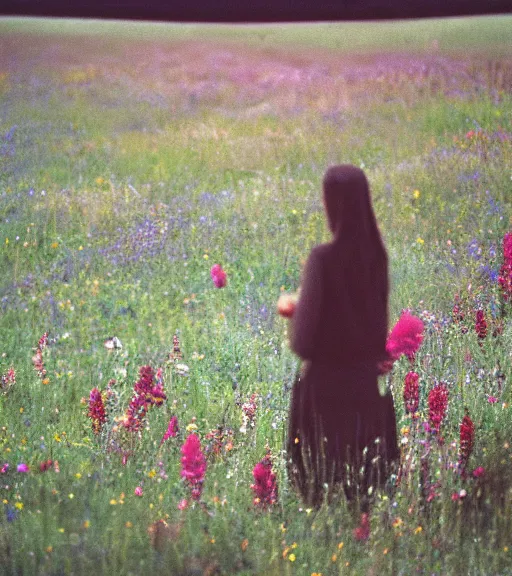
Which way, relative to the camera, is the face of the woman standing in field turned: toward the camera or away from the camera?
away from the camera

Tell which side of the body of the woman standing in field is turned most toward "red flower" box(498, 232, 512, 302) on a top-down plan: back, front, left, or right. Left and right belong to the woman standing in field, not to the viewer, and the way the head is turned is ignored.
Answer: right

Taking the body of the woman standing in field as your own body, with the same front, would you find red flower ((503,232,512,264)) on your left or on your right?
on your right

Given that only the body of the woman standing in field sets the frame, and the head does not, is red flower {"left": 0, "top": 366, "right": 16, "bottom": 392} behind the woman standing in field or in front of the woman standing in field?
in front

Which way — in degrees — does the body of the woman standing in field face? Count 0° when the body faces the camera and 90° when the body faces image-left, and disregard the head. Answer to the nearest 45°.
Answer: approximately 135°

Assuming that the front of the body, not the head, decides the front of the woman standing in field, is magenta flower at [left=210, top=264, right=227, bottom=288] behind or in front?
in front

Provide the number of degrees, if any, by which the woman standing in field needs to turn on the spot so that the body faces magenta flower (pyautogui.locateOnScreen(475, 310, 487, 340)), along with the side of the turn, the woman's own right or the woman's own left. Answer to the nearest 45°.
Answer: approximately 90° to the woman's own right

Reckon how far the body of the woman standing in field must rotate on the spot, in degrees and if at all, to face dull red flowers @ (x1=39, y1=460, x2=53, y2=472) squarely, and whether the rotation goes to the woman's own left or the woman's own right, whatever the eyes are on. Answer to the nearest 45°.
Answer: approximately 45° to the woman's own left
